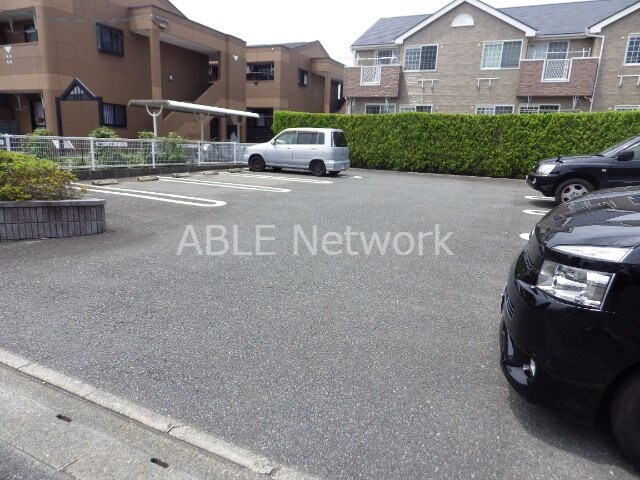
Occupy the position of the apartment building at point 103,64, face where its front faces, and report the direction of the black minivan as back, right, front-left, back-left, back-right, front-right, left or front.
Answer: front-right

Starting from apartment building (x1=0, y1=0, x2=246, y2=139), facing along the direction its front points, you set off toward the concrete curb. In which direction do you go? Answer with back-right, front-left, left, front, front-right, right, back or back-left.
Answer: front-right

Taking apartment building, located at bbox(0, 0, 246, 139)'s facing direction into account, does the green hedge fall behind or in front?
in front

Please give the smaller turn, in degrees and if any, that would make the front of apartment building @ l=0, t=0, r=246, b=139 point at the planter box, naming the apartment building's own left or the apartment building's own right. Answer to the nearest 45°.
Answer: approximately 45° to the apartment building's own right

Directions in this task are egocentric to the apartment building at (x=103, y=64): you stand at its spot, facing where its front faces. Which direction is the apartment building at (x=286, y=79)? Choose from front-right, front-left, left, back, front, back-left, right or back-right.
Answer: left

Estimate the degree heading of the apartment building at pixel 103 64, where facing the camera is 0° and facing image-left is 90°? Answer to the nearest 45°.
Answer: approximately 315°

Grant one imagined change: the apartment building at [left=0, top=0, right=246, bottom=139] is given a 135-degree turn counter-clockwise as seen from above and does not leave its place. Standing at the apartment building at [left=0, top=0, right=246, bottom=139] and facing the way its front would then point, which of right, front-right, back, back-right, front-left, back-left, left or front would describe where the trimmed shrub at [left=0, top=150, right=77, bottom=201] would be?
back

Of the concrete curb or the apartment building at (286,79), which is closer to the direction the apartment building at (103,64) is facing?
the concrete curb
